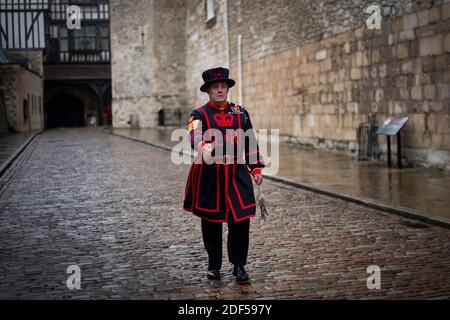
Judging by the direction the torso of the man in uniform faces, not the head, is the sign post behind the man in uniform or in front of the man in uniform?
behind

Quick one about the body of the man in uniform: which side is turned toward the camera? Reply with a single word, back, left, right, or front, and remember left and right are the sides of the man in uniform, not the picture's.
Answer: front
